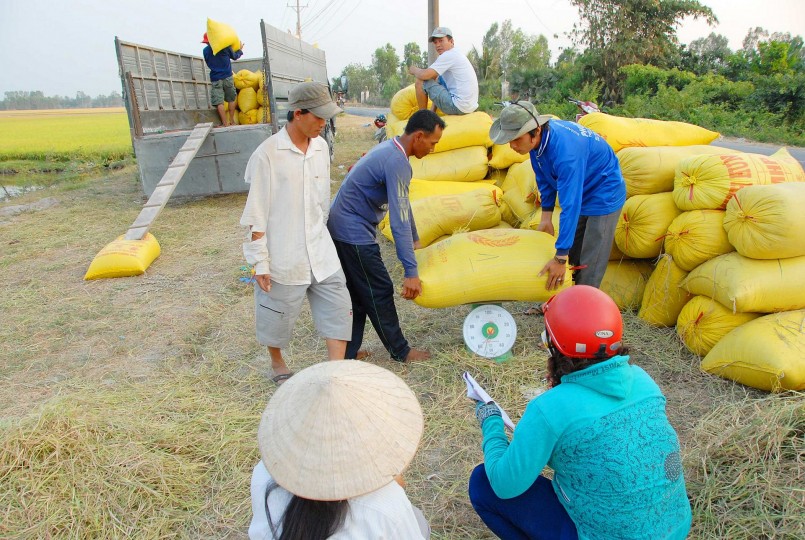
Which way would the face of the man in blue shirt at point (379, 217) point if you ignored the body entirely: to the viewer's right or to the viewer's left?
to the viewer's right

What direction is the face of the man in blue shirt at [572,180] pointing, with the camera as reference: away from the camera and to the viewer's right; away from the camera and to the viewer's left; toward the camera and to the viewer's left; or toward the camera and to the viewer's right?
toward the camera and to the viewer's left

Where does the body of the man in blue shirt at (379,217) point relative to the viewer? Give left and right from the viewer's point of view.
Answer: facing to the right of the viewer

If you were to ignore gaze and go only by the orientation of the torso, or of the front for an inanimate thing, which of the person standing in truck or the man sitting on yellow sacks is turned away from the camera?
the person standing in truck

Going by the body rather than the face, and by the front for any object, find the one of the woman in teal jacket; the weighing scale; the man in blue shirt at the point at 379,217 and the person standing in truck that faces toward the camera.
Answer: the weighing scale

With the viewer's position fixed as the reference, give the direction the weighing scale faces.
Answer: facing the viewer

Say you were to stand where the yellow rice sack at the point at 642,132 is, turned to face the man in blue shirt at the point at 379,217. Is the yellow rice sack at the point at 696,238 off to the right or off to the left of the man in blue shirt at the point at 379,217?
left

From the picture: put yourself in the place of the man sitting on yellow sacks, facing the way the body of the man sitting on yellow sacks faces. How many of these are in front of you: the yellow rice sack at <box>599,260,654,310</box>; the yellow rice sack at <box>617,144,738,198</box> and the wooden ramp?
1

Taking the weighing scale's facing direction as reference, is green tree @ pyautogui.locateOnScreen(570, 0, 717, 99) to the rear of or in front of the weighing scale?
to the rear

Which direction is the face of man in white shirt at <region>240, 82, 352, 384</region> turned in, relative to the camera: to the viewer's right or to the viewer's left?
to the viewer's right

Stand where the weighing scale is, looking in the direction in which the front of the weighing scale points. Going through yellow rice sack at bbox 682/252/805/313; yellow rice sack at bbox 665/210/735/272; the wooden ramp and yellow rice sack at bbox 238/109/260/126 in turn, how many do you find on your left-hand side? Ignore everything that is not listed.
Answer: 2

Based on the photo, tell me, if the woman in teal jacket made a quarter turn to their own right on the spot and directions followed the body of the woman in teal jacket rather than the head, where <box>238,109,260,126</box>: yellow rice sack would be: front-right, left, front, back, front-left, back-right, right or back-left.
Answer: left

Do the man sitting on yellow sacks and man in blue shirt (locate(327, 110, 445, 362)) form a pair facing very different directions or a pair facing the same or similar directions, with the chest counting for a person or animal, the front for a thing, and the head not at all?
very different directions

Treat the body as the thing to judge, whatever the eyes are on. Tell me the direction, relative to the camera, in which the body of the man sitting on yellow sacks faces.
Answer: to the viewer's left

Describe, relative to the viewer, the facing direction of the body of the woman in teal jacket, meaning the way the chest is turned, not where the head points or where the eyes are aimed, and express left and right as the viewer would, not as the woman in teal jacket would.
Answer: facing away from the viewer and to the left of the viewer

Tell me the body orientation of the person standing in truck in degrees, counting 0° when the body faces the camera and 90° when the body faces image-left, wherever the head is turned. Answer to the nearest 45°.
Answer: approximately 180°

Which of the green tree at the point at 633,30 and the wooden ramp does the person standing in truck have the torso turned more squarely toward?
the green tree
